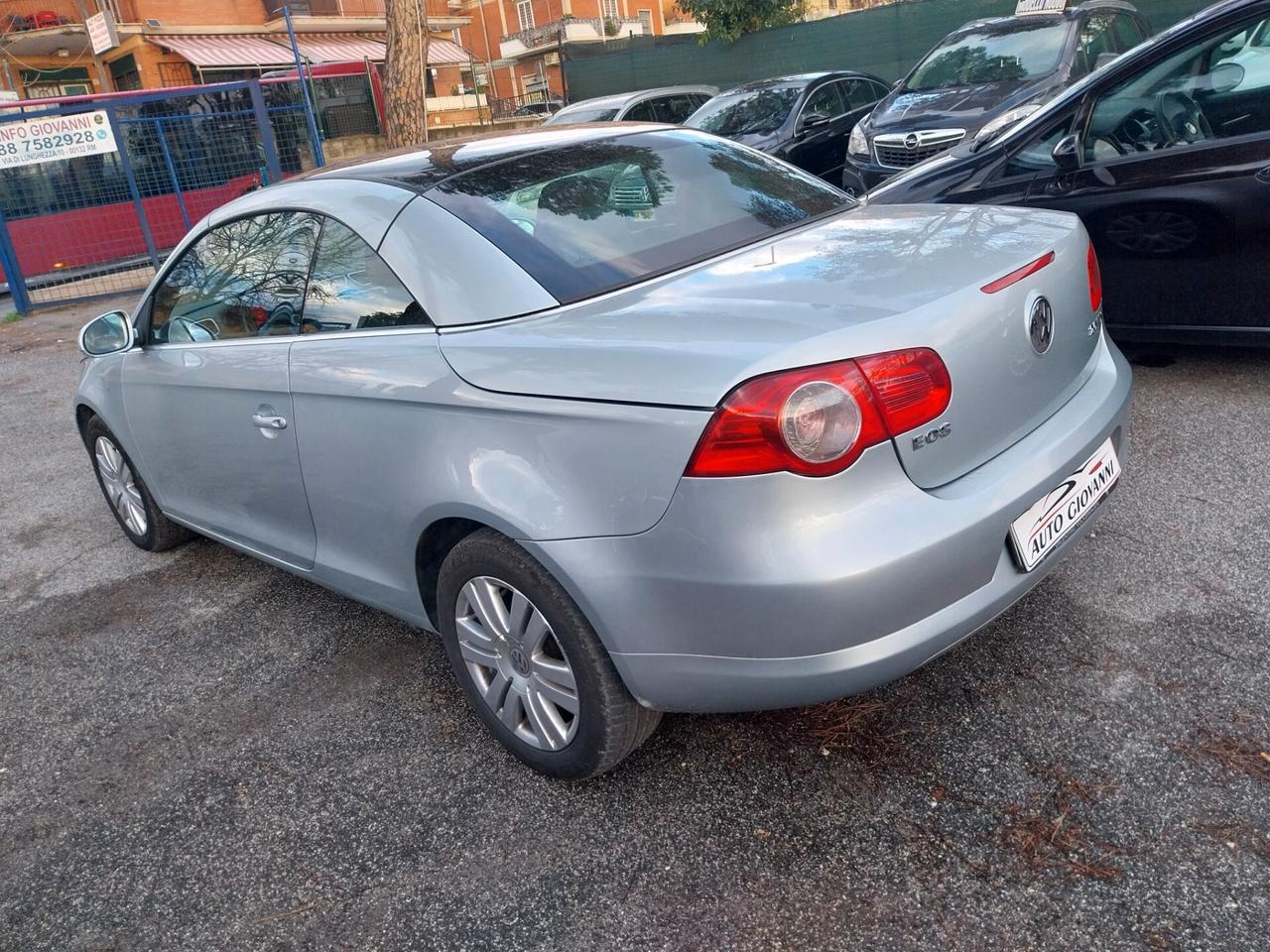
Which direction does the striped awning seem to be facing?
toward the camera

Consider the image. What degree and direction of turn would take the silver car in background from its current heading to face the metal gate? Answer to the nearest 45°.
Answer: approximately 45° to its right

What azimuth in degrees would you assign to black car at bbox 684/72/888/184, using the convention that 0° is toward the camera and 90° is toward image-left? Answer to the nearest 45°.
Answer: approximately 45°

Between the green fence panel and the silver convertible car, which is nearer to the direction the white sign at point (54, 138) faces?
the silver convertible car

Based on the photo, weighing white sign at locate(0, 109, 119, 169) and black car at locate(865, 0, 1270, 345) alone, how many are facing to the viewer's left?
1

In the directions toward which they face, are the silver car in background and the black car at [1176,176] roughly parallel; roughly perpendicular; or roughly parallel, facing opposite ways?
roughly perpendicular

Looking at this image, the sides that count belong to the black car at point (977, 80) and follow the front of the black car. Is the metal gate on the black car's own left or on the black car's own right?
on the black car's own right

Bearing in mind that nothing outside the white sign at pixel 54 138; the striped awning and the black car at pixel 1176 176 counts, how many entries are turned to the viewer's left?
1

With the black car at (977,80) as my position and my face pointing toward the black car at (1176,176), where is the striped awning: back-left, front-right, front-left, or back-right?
back-right

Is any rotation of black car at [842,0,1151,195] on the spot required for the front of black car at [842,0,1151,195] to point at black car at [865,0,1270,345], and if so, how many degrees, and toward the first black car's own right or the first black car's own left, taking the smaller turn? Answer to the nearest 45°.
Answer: approximately 45° to the first black car's own left

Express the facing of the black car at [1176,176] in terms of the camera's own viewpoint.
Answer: facing to the left of the viewer

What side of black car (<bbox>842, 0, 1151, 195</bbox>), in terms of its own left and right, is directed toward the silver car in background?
right

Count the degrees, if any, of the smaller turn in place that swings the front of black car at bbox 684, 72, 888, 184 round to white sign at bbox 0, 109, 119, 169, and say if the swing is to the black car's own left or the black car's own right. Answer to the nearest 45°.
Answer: approximately 45° to the black car's own right

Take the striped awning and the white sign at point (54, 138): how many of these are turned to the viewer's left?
0

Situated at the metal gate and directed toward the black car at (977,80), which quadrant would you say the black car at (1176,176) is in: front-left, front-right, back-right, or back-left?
front-right

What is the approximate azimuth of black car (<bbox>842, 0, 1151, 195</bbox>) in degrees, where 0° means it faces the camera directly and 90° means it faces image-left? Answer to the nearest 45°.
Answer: approximately 45°

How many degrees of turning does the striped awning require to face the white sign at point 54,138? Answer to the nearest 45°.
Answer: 0° — it already faces it

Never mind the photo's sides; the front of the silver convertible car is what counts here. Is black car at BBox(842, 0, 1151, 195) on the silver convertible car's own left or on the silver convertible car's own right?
on the silver convertible car's own right

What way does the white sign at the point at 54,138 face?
toward the camera

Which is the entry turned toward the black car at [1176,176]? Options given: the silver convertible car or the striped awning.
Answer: the striped awning
